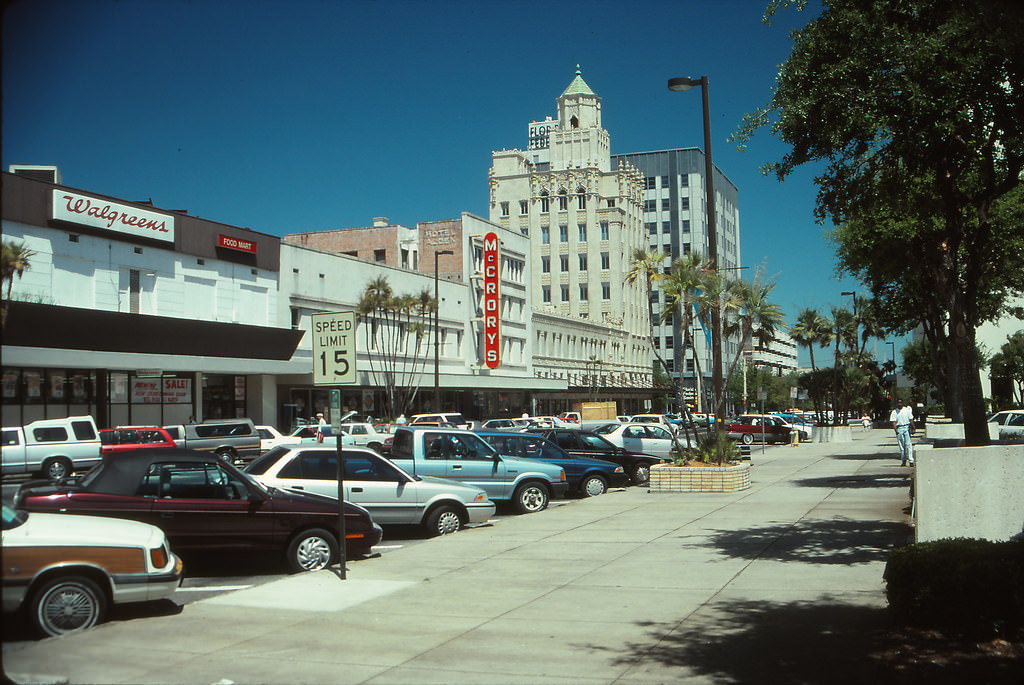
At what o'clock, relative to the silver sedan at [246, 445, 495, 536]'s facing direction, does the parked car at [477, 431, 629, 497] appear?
The parked car is roughly at 10 o'clock from the silver sedan.

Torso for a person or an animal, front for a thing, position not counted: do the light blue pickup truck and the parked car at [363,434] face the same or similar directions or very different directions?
very different directions

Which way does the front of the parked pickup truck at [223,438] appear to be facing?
to the viewer's left

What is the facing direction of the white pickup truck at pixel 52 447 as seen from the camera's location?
facing to the left of the viewer

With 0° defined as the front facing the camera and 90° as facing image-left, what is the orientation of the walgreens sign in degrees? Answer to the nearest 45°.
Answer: approximately 315°

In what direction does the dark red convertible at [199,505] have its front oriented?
to the viewer's right

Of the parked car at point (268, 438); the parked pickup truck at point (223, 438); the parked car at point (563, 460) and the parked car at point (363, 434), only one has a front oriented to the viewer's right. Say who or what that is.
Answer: the parked car at point (563, 460)

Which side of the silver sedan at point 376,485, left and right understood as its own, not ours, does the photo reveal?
right

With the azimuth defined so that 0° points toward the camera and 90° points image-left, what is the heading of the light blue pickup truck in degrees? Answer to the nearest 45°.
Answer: approximately 270°

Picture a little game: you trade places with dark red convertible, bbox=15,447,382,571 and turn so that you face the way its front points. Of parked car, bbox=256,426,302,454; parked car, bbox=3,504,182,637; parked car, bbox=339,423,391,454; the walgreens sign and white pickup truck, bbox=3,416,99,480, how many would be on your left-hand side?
4

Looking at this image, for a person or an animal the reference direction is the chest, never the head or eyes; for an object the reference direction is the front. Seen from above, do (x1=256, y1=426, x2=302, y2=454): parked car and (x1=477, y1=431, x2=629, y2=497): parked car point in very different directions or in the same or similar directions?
very different directions

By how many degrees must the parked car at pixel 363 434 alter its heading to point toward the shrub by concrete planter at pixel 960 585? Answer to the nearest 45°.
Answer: approximately 90° to its left

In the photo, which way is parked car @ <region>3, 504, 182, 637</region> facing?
to the viewer's right
